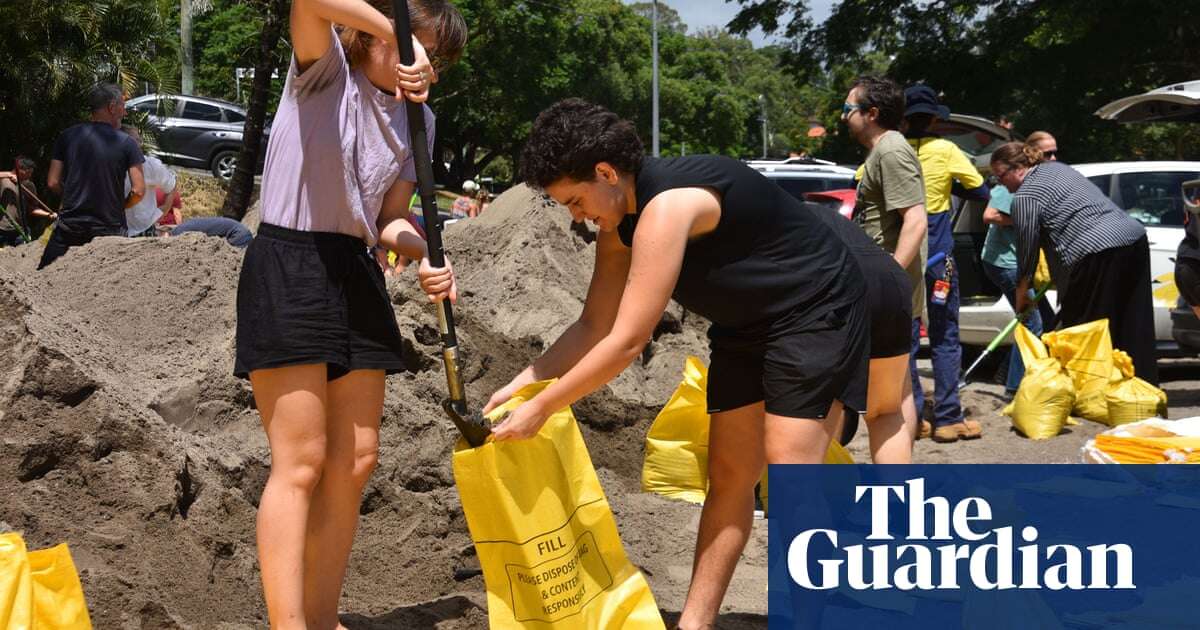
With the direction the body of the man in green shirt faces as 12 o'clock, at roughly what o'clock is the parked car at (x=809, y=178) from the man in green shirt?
The parked car is roughly at 3 o'clock from the man in green shirt.

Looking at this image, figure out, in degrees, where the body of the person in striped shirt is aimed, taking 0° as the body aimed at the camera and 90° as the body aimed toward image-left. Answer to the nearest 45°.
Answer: approximately 90°

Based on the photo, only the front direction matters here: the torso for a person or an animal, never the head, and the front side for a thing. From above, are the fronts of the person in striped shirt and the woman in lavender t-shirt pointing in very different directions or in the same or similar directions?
very different directions

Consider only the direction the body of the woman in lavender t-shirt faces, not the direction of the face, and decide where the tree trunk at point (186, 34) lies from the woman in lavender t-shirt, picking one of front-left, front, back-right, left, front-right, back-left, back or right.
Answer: back-left

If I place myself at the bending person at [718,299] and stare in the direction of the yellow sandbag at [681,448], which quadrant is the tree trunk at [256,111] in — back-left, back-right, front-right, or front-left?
front-left

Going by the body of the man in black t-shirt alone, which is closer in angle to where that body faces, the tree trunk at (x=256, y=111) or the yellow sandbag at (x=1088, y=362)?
the tree trunk

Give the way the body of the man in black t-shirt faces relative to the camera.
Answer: away from the camera

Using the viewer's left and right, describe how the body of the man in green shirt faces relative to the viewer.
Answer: facing to the left of the viewer

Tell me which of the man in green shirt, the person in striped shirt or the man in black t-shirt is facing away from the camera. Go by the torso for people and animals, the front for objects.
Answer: the man in black t-shirt

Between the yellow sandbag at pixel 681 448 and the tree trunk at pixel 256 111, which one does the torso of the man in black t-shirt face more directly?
the tree trunk

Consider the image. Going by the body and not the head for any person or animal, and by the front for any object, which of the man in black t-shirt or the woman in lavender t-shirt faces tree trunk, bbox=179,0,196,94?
the man in black t-shirt

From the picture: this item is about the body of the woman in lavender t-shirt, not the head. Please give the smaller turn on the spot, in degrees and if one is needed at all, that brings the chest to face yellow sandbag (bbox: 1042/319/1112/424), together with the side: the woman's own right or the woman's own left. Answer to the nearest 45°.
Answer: approximately 90° to the woman's own left

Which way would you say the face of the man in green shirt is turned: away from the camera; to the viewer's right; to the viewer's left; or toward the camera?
to the viewer's left
